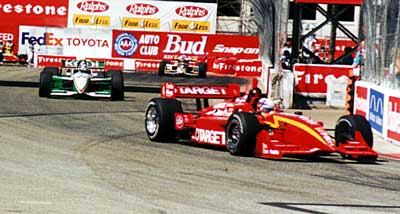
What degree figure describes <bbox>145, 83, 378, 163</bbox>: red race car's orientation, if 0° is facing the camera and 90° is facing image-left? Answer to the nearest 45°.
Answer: approximately 315°

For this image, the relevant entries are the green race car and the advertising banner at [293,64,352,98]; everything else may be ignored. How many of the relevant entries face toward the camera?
2

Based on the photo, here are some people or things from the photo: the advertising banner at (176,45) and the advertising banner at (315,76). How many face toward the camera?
2

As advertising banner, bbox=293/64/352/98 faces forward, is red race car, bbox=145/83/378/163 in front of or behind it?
in front

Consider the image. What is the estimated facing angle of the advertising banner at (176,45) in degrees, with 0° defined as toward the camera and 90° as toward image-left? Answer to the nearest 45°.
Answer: approximately 0°

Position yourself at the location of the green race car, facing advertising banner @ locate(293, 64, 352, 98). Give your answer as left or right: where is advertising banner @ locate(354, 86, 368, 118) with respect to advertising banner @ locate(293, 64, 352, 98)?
right

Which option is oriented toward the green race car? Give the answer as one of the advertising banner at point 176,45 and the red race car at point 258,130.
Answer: the advertising banner

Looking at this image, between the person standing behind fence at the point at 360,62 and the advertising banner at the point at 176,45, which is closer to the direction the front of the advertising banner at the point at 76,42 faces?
the person standing behind fence

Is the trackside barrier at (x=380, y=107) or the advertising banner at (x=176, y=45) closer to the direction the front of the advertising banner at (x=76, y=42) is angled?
the trackside barrier

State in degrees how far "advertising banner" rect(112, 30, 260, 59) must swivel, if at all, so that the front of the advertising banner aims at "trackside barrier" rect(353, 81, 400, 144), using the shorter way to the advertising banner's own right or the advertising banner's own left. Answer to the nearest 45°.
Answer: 0° — it already faces it

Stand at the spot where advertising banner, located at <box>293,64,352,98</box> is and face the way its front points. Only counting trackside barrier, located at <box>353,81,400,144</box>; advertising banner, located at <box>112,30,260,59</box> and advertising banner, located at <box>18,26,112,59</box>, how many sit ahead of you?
1

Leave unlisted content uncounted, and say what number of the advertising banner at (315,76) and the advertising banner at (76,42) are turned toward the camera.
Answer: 2
